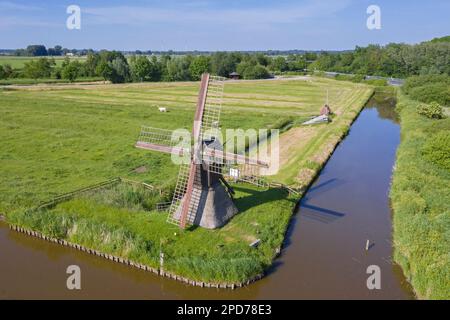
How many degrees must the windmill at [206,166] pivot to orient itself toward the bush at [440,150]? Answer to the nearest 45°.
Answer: approximately 180°

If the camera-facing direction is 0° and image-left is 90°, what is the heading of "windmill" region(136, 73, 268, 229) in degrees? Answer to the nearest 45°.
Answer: approximately 45°

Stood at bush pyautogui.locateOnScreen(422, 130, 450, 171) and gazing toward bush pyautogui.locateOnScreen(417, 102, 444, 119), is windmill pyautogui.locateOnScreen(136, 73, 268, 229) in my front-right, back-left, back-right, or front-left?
back-left

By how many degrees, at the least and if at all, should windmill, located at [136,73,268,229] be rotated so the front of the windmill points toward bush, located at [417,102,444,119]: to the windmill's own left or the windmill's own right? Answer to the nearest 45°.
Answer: approximately 180°
